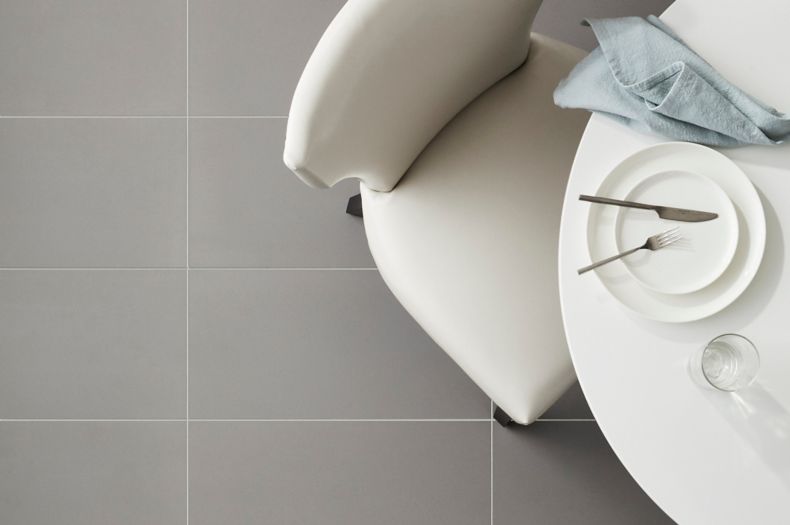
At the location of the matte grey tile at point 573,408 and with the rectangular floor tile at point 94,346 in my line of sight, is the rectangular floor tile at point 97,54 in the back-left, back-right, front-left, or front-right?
front-right

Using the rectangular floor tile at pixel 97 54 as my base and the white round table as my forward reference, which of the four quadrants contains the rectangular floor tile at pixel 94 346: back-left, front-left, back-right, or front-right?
front-right

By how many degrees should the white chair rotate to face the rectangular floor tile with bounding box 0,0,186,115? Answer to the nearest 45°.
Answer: approximately 180°

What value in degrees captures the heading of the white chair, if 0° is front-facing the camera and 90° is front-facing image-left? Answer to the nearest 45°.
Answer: approximately 315°

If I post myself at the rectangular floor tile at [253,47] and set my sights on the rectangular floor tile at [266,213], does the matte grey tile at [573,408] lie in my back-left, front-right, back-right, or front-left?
front-left
